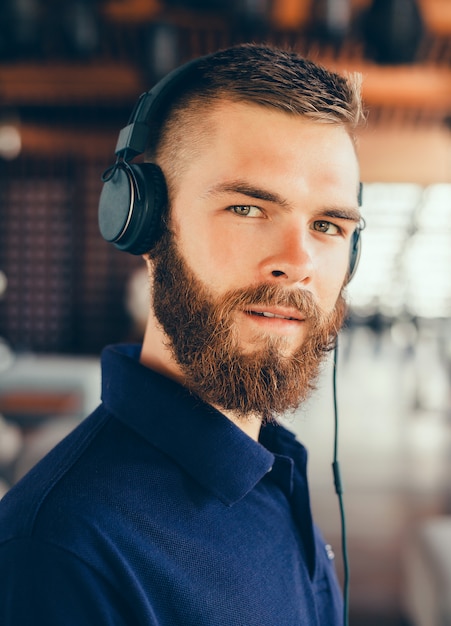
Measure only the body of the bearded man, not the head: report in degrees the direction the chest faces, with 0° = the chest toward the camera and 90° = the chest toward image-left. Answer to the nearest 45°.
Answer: approximately 315°
